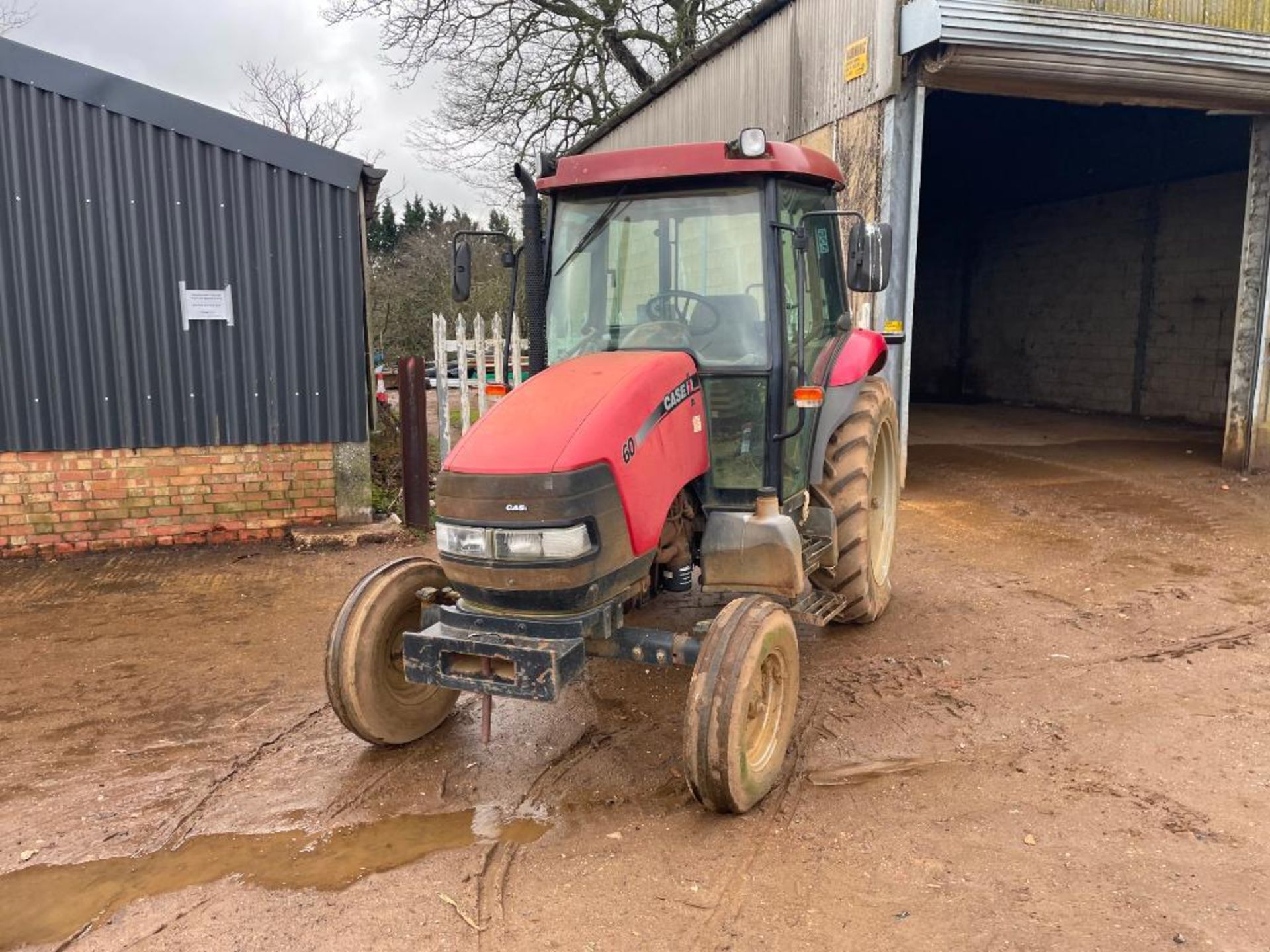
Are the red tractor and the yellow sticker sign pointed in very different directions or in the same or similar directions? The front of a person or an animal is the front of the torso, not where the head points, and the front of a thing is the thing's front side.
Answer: same or similar directions

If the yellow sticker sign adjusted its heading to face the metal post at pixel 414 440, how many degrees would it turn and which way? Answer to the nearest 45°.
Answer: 0° — it already faces it

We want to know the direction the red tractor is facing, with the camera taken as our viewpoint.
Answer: facing the viewer and to the left of the viewer

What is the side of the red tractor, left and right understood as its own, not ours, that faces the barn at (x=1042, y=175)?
back

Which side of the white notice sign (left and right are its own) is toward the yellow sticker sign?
left

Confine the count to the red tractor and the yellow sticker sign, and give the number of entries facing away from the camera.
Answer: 0

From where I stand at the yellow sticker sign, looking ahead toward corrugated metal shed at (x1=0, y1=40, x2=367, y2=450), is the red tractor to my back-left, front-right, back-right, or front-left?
front-left

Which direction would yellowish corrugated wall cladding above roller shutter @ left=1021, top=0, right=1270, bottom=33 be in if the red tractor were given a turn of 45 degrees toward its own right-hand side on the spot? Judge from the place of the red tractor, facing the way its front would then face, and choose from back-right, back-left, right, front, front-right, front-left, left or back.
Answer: back-right

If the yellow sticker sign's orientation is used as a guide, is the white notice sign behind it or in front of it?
in front

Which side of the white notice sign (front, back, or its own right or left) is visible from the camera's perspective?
front

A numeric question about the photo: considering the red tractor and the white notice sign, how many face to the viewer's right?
0

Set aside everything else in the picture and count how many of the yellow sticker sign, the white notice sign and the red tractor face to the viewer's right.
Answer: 0
